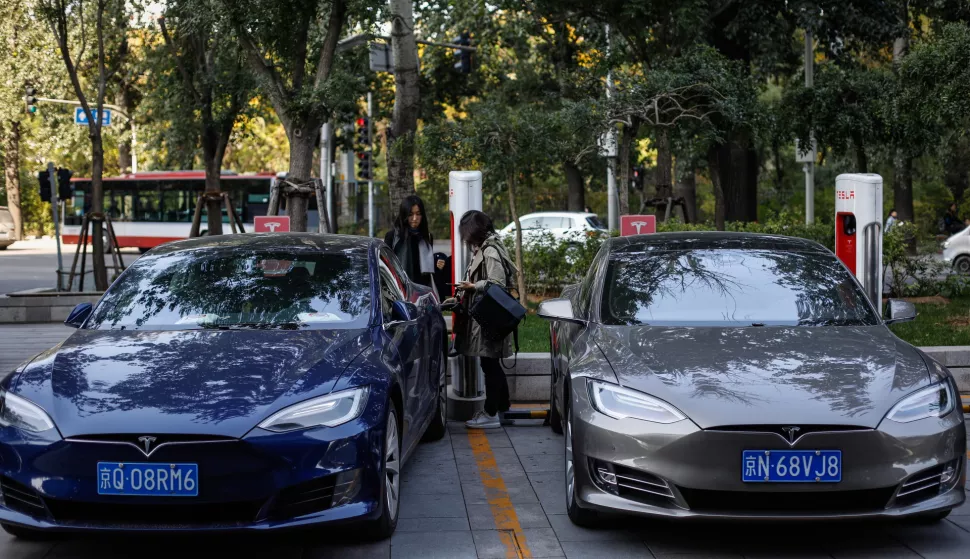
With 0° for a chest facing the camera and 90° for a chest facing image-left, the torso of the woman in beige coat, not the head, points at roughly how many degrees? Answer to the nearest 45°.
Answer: approximately 90°

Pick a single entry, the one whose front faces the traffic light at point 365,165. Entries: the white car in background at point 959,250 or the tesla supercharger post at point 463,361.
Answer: the white car in background

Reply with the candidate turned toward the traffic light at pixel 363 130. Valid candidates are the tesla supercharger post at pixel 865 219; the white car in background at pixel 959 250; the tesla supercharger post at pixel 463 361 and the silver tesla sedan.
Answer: the white car in background

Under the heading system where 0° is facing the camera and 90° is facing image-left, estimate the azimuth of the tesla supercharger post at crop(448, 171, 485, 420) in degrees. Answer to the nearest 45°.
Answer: approximately 45°

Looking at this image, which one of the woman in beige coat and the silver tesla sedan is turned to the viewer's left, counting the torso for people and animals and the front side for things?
the woman in beige coat

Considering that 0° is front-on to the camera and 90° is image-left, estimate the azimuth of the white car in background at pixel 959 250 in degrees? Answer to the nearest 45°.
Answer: approximately 90°

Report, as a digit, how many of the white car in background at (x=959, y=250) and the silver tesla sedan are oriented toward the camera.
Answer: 1

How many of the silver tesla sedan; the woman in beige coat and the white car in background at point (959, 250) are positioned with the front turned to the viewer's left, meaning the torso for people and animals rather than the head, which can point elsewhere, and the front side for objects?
2
